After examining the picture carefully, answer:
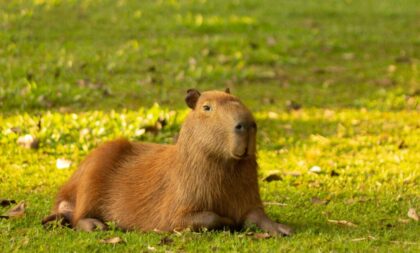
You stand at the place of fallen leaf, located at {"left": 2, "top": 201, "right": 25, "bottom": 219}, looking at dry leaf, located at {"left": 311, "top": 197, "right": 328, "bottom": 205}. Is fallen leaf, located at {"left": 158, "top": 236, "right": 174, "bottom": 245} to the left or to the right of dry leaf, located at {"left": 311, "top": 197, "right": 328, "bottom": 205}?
right

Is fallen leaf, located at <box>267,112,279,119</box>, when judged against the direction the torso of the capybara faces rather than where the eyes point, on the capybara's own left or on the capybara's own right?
on the capybara's own left

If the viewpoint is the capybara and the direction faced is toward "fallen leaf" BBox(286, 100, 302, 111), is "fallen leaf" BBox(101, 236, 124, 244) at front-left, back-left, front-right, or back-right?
back-left

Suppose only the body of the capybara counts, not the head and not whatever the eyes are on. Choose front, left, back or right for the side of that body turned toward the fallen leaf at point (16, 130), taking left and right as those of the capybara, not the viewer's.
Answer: back

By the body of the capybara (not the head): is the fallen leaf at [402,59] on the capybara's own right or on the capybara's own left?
on the capybara's own left

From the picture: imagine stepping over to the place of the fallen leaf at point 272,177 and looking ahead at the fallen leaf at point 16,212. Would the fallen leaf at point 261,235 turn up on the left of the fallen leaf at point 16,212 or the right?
left

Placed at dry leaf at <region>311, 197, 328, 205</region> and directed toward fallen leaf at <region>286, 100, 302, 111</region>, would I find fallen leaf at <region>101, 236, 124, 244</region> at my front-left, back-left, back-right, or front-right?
back-left

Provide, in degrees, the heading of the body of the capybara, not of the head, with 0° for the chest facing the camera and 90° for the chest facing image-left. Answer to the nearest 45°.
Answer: approximately 315°
